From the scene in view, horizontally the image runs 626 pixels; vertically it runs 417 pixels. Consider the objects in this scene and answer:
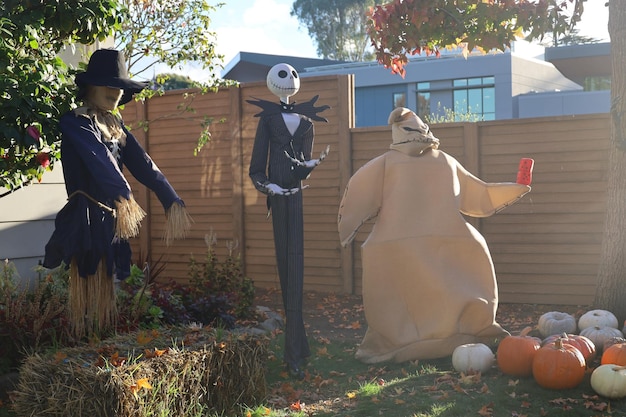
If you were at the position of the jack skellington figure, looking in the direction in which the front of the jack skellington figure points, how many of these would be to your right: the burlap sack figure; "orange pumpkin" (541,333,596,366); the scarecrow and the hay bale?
2

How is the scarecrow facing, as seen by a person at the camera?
facing the viewer and to the right of the viewer

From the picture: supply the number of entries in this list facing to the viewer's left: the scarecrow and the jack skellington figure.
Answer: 0

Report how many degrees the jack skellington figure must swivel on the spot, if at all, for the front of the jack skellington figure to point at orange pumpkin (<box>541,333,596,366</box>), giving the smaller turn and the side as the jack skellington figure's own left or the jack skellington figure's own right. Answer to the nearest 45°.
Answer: approximately 45° to the jack skellington figure's own left

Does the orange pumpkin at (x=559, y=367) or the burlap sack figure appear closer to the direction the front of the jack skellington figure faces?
the orange pumpkin

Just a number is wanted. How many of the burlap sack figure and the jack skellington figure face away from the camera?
0

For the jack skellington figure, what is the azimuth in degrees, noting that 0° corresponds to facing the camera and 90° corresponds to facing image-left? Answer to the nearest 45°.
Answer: approximately 315°

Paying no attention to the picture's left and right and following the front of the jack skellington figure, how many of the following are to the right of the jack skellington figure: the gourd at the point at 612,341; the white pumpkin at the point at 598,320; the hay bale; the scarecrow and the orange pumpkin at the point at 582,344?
2

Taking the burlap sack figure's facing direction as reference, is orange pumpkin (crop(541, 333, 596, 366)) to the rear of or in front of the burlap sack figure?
in front

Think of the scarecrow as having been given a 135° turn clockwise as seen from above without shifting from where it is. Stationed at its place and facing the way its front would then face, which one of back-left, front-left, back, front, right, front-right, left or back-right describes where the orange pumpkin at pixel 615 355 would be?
back

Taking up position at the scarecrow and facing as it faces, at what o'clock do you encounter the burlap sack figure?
The burlap sack figure is roughly at 10 o'clock from the scarecrow.

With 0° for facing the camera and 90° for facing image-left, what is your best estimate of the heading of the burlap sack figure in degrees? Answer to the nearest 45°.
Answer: approximately 315°
